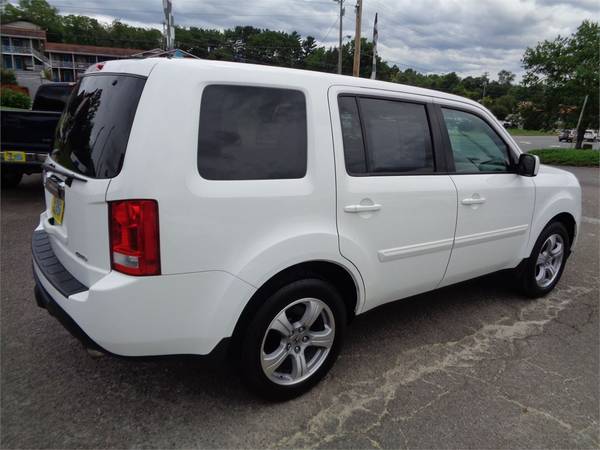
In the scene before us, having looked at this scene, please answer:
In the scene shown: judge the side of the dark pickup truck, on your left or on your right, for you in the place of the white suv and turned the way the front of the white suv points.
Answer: on your left

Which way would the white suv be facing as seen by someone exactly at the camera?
facing away from the viewer and to the right of the viewer

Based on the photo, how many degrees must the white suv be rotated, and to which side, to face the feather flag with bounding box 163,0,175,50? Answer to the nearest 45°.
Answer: approximately 90° to its left

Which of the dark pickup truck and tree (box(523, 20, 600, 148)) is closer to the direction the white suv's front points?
the tree

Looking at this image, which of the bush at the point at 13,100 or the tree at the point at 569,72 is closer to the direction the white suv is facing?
the tree

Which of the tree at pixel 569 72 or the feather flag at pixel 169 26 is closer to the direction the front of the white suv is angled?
the tree

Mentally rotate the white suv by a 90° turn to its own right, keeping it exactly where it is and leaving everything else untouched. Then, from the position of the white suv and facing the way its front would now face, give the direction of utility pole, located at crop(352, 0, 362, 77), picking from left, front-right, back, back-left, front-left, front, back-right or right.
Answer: back-left

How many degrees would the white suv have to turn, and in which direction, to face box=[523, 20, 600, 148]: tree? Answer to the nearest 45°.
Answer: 0° — it already faces it

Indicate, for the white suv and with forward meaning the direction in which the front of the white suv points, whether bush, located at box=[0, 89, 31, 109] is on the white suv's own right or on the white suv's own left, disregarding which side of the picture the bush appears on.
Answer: on the white suv's own left
